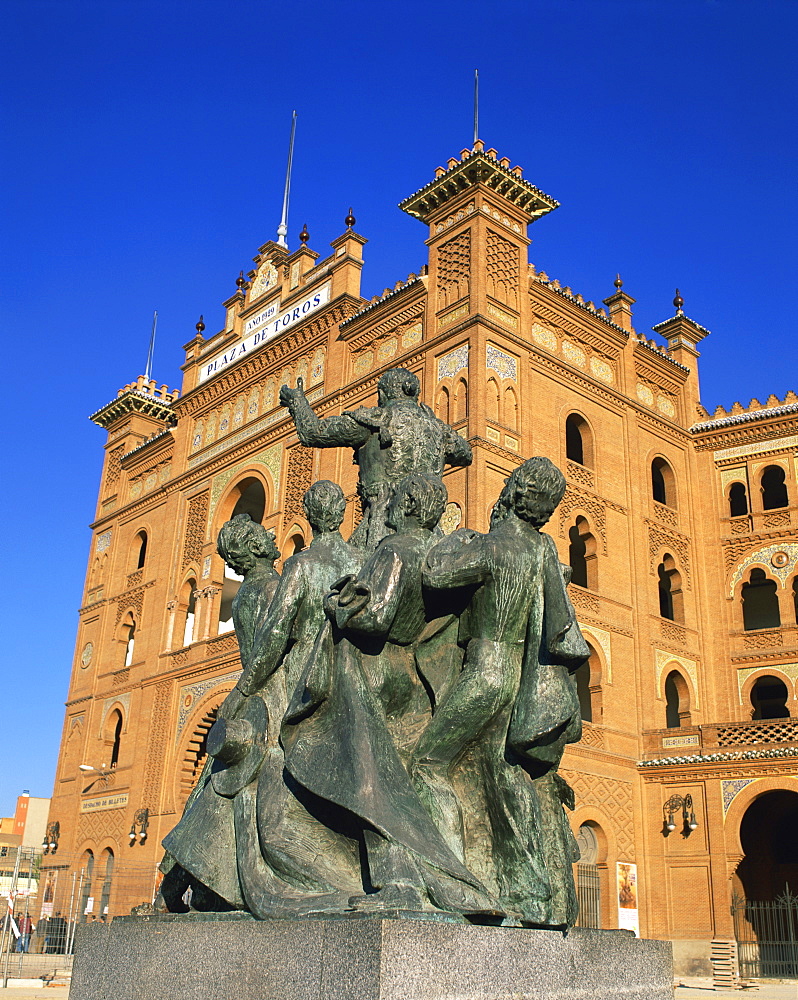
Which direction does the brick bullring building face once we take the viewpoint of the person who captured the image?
facing the viewer and to the left of the viewer

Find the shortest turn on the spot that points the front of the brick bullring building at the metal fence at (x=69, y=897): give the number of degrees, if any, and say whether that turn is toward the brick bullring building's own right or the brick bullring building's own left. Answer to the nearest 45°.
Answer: approximately 45° to the brick bullring building's own right
